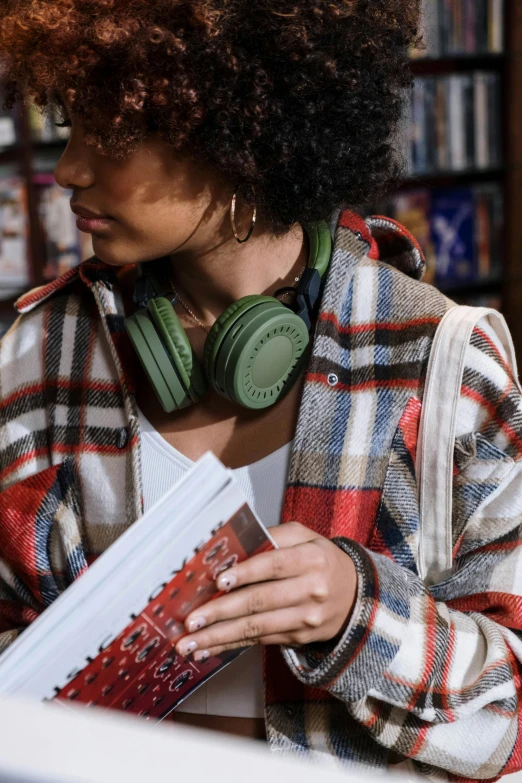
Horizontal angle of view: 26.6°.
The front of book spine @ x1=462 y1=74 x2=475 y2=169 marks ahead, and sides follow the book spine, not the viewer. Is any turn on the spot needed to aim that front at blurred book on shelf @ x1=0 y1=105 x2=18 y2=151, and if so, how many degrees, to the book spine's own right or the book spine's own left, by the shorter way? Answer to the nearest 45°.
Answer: approximately 45° to the book spine's own right

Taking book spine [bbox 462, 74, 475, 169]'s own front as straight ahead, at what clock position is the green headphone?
The green headphone is roughly at 12 o'clock from the book spine.

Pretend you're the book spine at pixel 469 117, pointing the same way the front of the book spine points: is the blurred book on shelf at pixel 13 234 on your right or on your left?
on your right

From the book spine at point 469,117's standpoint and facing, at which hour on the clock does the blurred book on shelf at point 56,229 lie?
The blurred book on shelf is roughly at 2 o'clock from the book spine.

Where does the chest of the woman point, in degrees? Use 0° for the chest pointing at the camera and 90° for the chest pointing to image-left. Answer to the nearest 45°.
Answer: approximately 45°

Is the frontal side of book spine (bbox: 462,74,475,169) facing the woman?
yes

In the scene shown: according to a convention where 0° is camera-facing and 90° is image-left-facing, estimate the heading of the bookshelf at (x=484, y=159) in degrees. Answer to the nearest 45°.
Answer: approximately 0°

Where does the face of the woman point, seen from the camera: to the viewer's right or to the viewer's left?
to the viewer's left

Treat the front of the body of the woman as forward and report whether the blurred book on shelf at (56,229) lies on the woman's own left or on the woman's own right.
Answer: on the woman's own right
